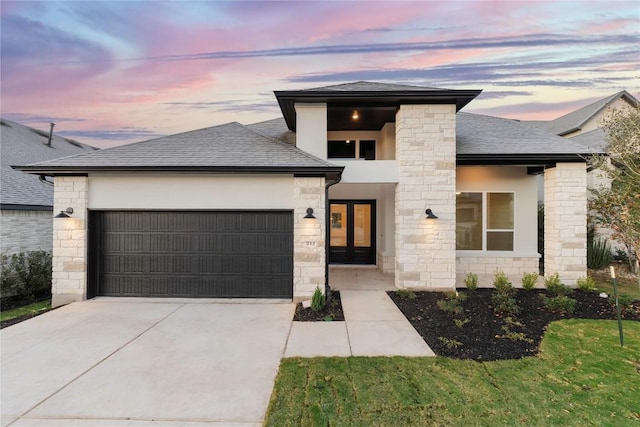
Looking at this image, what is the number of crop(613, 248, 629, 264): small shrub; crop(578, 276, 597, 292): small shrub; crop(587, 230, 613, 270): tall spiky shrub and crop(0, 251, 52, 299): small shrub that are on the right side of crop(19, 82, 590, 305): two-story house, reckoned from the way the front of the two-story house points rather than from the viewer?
1

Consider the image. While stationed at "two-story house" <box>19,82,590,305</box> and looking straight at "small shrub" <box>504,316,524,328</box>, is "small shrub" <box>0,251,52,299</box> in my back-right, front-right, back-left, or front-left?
back-right

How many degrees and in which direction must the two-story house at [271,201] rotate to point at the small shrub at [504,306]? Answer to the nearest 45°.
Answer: approximately 90° to its left

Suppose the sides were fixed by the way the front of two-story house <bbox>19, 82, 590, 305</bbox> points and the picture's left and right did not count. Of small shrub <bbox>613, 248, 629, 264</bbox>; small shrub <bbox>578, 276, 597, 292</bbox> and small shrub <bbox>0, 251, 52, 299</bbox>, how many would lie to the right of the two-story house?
1

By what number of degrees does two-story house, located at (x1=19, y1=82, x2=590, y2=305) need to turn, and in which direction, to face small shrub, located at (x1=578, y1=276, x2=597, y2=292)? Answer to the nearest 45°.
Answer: approximately 90° to its left

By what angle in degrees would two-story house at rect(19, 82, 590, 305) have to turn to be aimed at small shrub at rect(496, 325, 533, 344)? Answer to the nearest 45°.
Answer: approximately 45° to its left

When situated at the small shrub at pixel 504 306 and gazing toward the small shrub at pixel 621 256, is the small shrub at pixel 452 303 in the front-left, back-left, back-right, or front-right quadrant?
back-left

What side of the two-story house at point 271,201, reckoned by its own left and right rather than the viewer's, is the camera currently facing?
front

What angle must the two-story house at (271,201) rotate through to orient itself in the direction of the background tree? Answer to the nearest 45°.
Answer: approximately 90° to its left

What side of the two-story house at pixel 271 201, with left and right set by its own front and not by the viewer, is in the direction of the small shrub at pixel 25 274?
right
